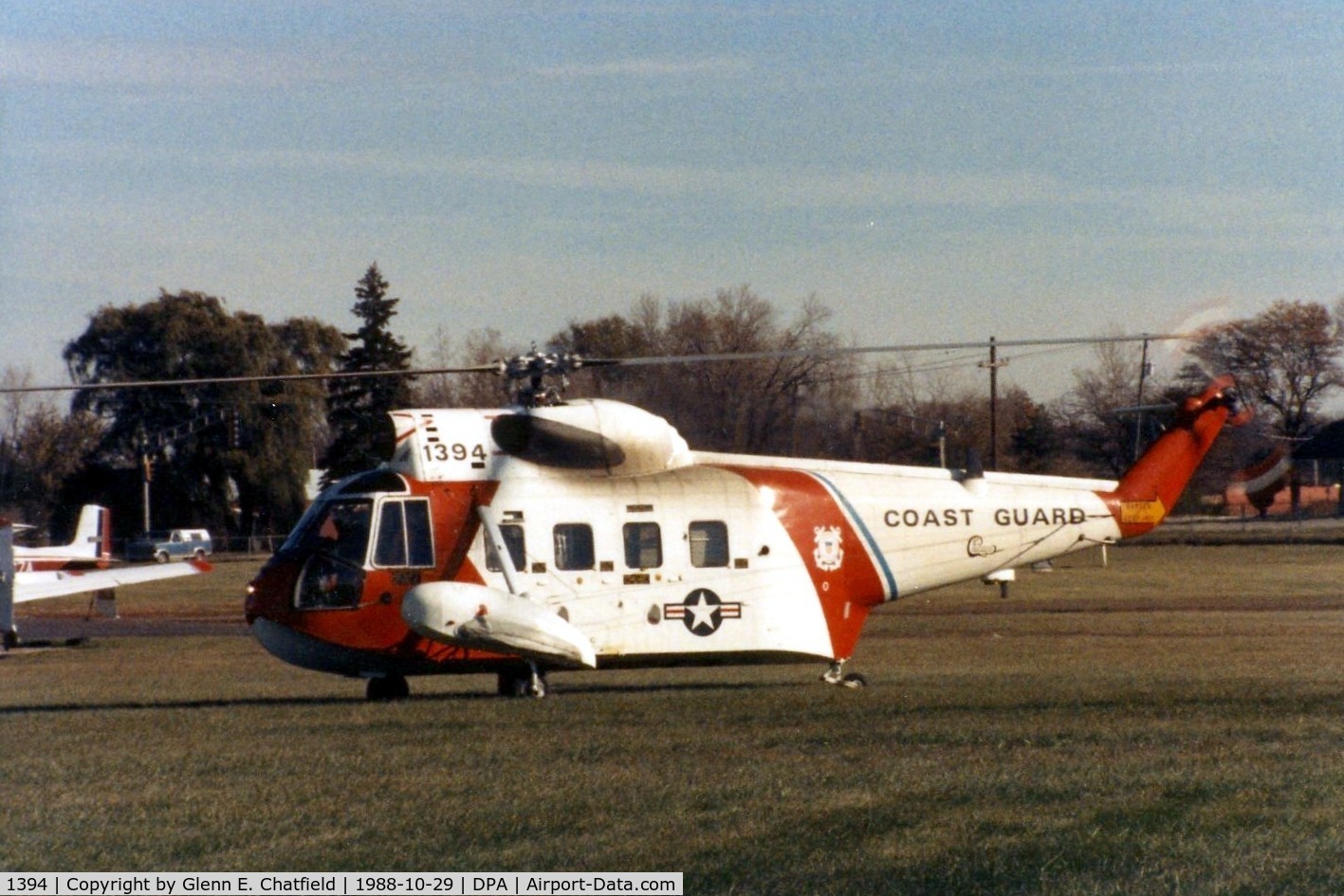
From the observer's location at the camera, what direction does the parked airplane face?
facing the viewer and to the left of the viewer

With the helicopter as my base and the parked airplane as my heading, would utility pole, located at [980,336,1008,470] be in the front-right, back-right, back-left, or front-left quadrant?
front-right

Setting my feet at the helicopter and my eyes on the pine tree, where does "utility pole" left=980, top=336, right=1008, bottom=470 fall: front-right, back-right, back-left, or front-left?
front-right

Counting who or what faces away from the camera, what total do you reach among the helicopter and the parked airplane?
0

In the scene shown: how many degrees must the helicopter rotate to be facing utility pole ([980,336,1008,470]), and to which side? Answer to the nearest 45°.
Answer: approximately 90° to its right

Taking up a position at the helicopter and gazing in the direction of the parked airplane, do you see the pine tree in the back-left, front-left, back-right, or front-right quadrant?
front-right

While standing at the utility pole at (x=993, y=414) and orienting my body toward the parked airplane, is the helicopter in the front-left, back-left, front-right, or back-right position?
front-left

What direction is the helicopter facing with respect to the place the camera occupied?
facing to the left of the viewer

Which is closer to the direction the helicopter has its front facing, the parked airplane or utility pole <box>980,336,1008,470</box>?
the parked airplane

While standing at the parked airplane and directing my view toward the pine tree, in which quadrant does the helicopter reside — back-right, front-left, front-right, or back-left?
back-right

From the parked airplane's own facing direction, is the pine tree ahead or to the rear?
to the rear

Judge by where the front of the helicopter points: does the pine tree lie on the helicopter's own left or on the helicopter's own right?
on the helicopter's own right

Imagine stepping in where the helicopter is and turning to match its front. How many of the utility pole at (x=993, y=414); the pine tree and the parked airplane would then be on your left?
0

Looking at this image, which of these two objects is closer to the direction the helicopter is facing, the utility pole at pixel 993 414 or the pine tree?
the pine tree

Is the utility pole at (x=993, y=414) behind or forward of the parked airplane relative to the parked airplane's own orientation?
behind
